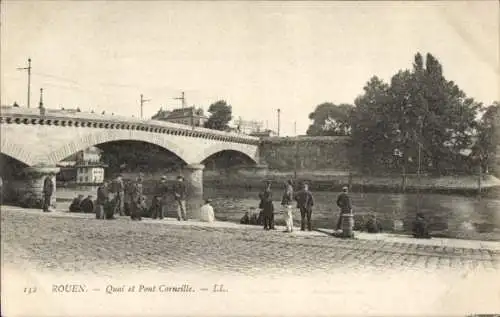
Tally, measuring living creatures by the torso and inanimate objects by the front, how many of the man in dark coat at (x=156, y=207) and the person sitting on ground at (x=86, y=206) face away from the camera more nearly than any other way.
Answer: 2

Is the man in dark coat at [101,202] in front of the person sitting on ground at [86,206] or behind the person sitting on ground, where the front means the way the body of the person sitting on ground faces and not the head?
behind

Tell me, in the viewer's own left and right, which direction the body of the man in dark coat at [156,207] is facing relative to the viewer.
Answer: facing away from the viewer

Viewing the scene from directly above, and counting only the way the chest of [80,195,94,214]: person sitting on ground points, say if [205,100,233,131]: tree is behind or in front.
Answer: in front

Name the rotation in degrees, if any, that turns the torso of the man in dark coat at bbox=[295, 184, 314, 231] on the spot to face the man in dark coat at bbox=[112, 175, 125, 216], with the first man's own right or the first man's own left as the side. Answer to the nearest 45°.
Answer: approximately 90° to the first man's own left

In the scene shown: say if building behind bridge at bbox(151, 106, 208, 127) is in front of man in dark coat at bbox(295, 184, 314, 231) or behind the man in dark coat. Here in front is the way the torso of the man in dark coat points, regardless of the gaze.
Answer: in front

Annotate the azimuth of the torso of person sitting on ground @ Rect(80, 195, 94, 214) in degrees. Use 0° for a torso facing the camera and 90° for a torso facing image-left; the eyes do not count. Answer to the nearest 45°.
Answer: approximately 180°

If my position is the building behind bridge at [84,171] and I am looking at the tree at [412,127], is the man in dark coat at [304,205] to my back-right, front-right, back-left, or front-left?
front-right

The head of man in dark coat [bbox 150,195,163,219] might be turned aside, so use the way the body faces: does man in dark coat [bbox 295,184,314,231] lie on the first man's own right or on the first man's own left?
on the first man's own right
